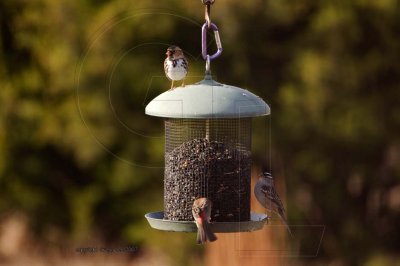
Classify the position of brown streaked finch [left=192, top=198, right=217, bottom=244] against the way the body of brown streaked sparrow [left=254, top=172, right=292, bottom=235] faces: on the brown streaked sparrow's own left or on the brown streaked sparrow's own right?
on the brown streaked sparrow's own left

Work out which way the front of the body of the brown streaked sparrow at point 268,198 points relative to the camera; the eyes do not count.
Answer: to the viewer's left
